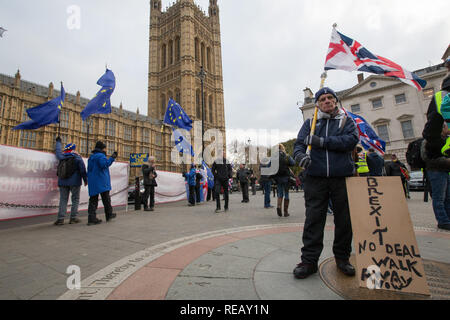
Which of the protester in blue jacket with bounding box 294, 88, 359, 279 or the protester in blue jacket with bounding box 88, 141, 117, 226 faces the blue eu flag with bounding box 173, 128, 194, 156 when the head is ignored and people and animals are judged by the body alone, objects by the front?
the protester in blue jacket with bounding box 88, 141, 117, 226

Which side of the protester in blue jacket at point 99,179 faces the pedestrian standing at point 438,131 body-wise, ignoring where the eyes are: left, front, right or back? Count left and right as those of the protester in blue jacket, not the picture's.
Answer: right

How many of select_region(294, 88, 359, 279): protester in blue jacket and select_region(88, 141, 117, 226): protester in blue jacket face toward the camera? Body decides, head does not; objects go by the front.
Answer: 1

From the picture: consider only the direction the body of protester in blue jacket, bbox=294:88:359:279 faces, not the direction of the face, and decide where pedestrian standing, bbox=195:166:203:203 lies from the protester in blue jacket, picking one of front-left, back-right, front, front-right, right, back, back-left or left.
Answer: back-right

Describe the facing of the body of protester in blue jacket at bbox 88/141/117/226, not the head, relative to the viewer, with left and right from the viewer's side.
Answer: facing away from the viewer and to the right of the viewer

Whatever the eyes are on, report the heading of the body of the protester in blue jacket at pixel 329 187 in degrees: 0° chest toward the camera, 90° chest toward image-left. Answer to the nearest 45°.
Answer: approximately 0°

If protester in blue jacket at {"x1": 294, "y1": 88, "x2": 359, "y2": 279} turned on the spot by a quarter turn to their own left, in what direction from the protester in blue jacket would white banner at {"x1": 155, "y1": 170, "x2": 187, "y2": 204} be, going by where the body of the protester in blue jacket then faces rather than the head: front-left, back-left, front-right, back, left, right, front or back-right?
back-left

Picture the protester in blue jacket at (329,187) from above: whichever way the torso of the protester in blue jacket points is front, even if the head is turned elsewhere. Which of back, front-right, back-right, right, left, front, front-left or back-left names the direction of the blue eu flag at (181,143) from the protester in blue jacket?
back-right

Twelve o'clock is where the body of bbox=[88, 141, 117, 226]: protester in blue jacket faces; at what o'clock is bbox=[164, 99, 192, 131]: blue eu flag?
The blue eu flag is roughly at 12 o'clock from the protester in blue jacket.

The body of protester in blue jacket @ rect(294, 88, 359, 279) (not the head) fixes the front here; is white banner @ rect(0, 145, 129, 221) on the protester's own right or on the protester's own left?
on the protester's own right

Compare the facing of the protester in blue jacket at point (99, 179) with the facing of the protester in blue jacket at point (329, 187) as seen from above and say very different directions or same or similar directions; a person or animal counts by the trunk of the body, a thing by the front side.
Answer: very different directions
